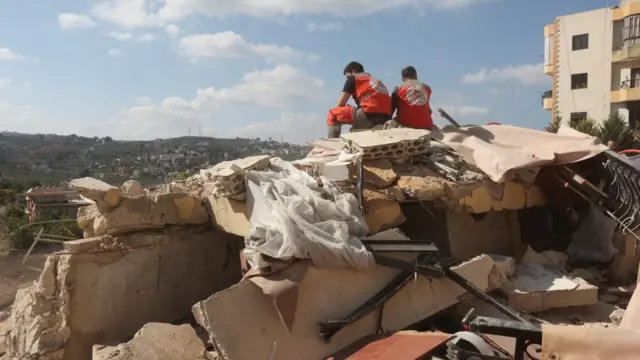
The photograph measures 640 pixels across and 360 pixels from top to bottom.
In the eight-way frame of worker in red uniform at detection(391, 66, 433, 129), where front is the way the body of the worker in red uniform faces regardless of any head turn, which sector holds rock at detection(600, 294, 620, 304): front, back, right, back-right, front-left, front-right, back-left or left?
back-right

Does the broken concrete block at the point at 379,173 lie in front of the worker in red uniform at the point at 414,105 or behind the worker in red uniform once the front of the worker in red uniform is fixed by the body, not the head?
behind

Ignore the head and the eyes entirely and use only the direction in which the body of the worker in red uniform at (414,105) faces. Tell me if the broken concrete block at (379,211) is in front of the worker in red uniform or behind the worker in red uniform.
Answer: behind

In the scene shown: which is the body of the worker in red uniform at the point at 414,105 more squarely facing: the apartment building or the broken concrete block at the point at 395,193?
the apartment building

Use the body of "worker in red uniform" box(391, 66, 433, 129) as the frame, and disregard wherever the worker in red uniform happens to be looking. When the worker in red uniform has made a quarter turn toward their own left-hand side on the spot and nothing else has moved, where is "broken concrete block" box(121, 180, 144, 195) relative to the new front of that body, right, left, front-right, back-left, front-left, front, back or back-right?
front-left

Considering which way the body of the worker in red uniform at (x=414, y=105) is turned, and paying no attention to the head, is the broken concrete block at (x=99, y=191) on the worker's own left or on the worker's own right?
on the worker's own left

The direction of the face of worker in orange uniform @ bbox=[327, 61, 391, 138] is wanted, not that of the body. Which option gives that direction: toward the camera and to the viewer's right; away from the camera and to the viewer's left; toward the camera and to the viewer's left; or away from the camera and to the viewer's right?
away from the camera and to the viewer's left

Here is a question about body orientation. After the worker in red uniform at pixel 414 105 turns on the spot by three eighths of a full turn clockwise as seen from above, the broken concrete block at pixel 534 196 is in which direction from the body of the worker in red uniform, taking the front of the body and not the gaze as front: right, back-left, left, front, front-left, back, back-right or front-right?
front

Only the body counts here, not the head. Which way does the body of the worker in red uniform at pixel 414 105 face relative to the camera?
away from the camera

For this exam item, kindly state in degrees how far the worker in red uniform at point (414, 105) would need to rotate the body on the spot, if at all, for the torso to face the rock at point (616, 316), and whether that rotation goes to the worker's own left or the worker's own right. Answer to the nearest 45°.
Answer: approximately 135° to the worker's own right

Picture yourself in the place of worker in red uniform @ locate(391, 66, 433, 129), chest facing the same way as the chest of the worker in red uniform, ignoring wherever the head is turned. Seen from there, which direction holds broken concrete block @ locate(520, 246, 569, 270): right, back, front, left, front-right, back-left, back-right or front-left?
back-right

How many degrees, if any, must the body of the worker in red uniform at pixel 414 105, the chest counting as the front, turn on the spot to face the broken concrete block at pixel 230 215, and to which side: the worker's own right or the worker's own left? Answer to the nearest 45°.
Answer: approximately 135° to the worker's own left

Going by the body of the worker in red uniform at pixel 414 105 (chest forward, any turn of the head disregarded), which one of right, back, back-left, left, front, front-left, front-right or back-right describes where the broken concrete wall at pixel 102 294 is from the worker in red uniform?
back-left
